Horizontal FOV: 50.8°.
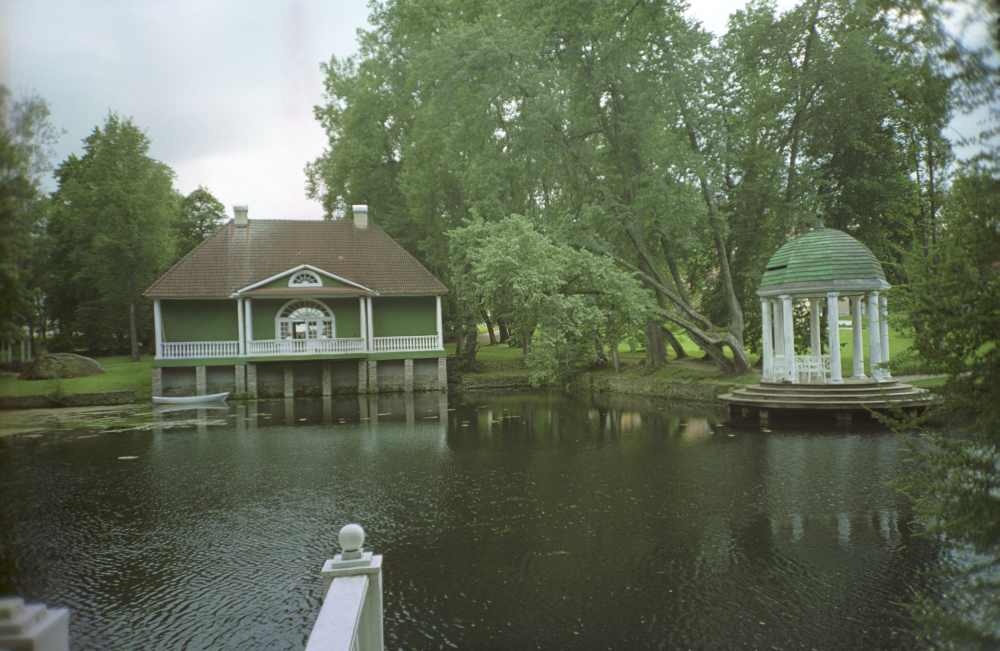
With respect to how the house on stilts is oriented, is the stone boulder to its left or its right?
on its right

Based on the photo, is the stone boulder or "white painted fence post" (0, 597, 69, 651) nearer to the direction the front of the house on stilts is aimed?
the white painted fence post

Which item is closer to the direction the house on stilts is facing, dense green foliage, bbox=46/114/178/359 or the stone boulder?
the stone boulder

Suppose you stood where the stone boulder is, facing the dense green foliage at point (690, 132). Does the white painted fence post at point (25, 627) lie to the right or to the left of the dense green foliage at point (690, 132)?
right

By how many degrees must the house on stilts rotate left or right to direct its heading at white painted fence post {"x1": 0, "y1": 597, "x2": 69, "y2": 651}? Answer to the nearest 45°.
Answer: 0° — it already faces it

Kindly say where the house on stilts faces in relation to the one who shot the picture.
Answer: facing the viewer

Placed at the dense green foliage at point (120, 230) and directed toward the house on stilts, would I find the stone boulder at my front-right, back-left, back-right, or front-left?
front-right

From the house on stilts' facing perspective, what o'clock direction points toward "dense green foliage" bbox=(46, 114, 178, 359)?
The dense green foliage is roughly at 4 o'clock from the house on stilts.

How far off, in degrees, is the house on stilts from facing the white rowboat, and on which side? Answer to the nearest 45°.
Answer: approximately 45° to its right

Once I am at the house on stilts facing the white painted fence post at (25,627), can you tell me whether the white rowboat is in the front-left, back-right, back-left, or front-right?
front-right
